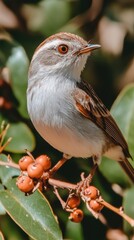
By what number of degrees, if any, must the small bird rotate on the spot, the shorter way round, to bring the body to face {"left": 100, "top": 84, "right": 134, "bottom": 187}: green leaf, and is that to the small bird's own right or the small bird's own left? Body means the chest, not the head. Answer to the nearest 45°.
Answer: approximately 135° to the small bird's own left

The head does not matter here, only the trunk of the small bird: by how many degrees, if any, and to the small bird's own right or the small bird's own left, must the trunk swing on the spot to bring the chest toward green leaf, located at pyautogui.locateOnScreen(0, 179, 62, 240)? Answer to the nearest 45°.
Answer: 0° — it already faces it

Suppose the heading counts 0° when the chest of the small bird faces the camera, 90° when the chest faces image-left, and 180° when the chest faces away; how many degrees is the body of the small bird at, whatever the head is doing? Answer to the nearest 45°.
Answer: approximately 45°

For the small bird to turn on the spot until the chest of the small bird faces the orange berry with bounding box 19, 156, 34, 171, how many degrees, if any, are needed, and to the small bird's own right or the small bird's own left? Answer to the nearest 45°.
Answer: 0° — it already faces it
